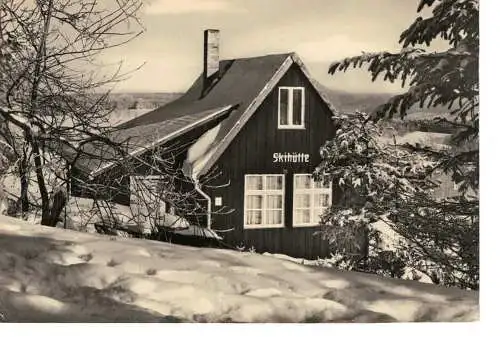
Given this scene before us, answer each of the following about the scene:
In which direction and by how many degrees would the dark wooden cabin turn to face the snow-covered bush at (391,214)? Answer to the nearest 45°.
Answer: approximately 45° to its left

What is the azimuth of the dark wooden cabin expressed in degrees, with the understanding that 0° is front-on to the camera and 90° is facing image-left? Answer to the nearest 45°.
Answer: approximately 315°
